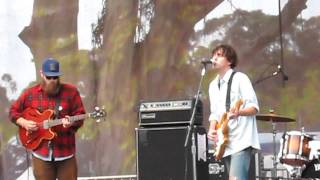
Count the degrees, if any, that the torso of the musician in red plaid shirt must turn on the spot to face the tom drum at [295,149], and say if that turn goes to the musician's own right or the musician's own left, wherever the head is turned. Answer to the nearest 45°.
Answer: approximately 90° to the musician's own left

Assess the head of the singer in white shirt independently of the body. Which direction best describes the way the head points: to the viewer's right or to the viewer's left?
to the viewer's left

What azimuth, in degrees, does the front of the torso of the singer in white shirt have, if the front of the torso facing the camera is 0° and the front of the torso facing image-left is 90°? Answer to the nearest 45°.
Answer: approximately 45°

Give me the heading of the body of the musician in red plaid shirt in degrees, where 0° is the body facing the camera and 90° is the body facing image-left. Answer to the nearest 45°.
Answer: approximately 0°

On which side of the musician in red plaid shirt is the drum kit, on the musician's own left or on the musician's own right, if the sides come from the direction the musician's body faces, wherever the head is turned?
on the musician's own left

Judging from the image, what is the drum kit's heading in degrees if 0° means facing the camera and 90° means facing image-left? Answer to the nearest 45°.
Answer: approximately 45°

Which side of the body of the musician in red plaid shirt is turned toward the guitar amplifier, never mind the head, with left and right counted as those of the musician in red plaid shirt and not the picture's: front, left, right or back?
left
